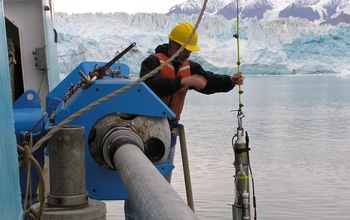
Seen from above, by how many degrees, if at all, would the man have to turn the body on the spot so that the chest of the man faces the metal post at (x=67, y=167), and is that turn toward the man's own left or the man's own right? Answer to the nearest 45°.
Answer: approximately 45° to the man's own right

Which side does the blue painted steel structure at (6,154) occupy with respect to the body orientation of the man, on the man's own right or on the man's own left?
on the man's own right

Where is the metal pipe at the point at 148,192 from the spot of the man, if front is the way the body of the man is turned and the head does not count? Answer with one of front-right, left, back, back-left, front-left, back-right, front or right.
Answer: front-right
